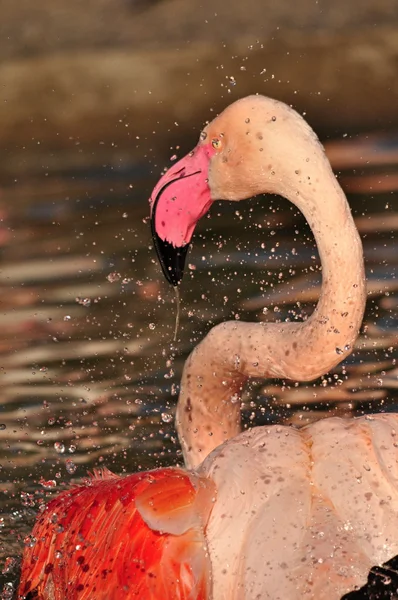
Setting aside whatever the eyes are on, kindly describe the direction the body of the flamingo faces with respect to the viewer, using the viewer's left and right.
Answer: facing away from the viewer and to the left of the viewer

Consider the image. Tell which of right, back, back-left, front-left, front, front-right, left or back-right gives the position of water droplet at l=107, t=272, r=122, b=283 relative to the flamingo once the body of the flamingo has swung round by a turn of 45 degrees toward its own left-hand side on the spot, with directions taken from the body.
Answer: right

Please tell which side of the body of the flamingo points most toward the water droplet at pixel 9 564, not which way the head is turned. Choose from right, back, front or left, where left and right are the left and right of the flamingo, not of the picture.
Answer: front

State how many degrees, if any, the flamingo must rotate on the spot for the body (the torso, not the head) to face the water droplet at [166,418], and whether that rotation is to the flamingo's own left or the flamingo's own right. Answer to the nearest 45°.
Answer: approximately 45° to the flamingo's own right

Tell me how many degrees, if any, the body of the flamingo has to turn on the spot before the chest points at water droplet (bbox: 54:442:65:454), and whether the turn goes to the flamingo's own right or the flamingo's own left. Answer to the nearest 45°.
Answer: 0° — it already faces it

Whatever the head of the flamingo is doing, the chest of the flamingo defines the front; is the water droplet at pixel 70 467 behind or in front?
in front
